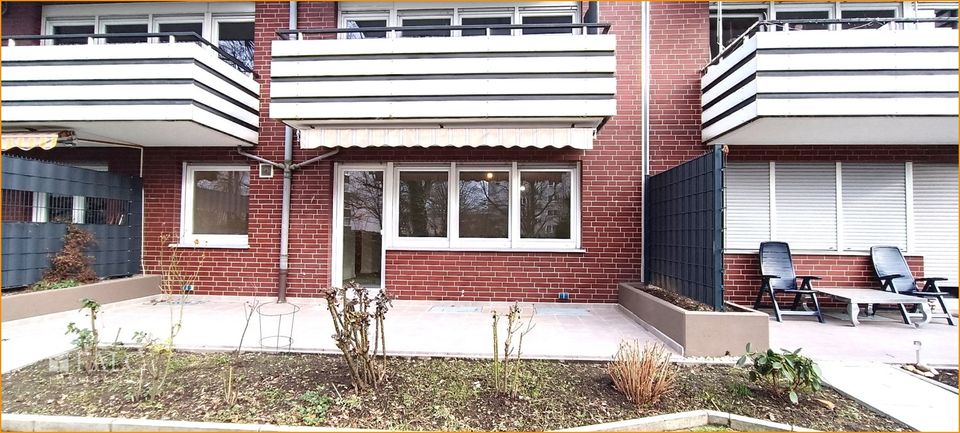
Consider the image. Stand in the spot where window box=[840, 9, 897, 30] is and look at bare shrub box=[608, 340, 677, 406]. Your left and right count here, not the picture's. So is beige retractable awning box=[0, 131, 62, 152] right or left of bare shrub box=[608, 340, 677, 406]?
right

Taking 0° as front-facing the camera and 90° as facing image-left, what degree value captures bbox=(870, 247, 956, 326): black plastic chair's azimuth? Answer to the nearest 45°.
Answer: approximately 315°

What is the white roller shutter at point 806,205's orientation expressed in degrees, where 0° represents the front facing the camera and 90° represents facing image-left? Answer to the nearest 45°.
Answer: approximately 0°

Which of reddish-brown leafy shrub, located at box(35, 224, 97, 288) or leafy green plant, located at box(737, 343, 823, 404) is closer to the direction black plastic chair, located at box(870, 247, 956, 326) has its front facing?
the leafy green plant

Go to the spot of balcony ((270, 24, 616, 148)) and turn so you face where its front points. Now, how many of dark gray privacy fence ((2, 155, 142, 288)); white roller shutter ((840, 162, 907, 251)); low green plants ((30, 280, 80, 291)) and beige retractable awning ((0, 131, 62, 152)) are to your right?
3

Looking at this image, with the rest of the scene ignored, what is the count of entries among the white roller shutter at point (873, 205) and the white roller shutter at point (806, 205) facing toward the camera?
2

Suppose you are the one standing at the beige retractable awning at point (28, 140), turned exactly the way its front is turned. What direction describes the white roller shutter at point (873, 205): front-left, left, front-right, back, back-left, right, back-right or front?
front-left
